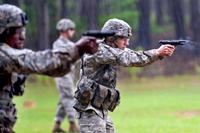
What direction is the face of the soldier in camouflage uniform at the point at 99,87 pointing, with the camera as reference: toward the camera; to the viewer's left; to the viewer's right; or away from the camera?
to the viewer's right

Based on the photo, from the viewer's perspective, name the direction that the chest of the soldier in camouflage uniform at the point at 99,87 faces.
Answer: to the viewer's right

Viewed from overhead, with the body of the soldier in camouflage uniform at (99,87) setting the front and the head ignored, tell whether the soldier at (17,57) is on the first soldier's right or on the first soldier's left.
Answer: on the first soldier's right

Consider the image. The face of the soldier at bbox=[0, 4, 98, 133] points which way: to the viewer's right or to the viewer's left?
to the viewer's right

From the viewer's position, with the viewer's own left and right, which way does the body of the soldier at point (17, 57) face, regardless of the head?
facing to the right of the viewer

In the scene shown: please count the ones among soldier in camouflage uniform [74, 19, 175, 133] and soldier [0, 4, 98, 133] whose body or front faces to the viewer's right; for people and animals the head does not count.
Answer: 2

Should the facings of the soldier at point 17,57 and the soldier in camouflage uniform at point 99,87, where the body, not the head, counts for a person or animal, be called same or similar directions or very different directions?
same or similar directions
